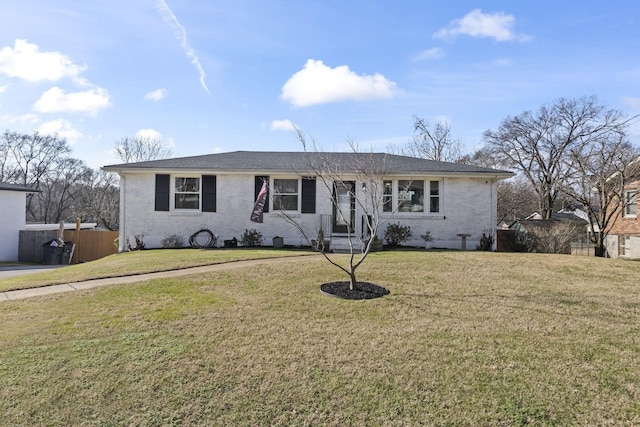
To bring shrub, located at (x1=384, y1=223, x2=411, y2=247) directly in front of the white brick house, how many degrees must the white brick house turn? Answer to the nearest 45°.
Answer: approximately 90° to its left

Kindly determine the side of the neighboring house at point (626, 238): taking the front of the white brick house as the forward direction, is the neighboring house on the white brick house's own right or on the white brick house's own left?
on the white brick house's own left

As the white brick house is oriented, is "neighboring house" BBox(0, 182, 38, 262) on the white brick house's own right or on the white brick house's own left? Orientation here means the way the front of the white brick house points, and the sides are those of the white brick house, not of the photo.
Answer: on the white brick house's own right

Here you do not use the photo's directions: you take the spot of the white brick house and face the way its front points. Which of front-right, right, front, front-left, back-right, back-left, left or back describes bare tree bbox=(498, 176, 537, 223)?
back-left

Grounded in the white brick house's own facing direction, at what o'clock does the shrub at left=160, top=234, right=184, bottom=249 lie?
The shrub is roughly at 3 o'clock from the white brick house.

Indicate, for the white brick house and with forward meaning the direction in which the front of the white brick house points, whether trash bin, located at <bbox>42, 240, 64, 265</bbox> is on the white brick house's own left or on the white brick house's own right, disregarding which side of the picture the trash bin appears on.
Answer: on the white brick house's own right

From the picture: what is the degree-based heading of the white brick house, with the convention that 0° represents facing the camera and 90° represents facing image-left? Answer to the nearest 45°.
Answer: approximately 0°

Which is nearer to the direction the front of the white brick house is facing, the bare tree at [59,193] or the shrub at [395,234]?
the shrub
